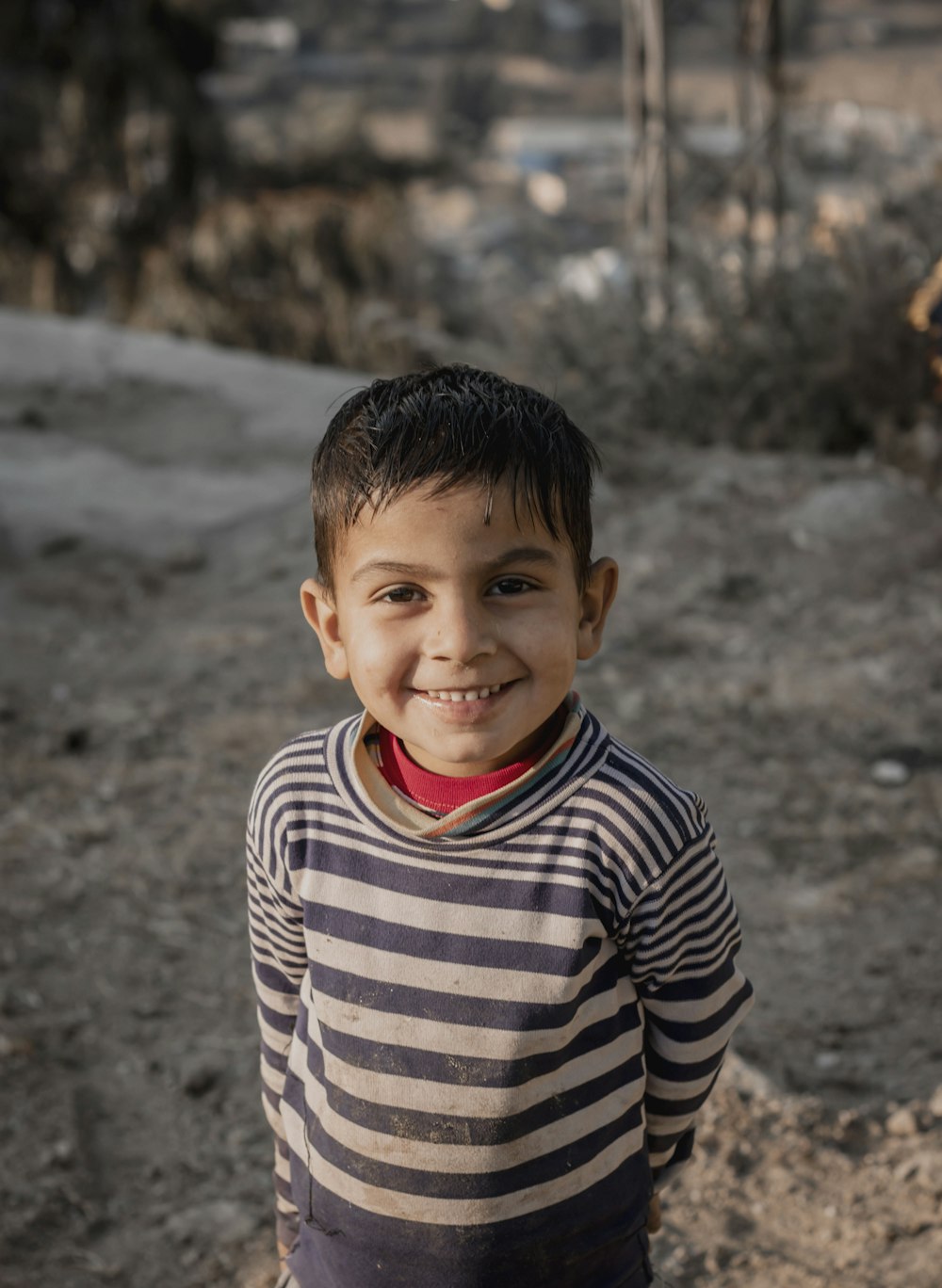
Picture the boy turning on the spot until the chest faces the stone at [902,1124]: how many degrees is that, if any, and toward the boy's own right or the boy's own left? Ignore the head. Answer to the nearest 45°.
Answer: approximately 135° to the boy's own left

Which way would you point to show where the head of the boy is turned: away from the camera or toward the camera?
toward the camera

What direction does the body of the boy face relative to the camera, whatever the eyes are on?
toward the camera

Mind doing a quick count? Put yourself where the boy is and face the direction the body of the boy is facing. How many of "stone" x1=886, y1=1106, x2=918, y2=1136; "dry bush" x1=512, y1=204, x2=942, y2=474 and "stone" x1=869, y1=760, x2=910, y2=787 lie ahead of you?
0

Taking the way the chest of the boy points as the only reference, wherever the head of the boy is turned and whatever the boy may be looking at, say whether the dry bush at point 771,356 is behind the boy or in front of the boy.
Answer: behind
